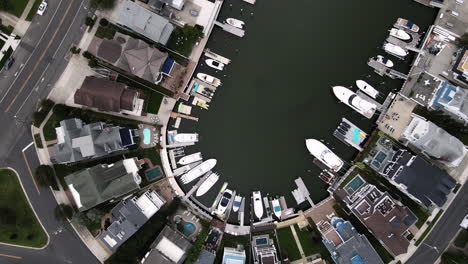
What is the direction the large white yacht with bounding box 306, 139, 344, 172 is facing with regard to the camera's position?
facing away from the viewer and to the left of the viewer
